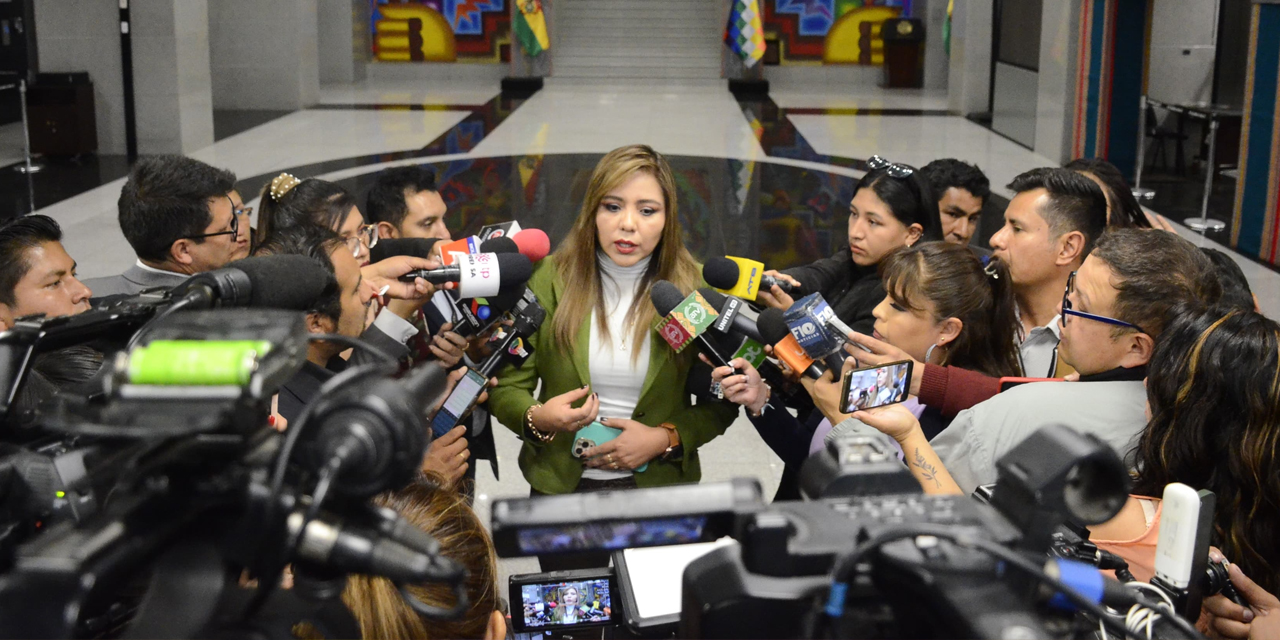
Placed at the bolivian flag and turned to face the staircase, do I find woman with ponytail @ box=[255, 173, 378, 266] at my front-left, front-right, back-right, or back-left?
back-right

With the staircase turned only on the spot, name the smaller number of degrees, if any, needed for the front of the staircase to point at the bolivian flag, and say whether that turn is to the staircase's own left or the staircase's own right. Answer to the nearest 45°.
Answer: approximately 45° to the staircase's own right

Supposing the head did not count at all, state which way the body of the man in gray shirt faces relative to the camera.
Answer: to the viewer's left

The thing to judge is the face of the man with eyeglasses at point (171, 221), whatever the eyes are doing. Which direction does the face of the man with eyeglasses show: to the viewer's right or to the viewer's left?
to the viewer's right

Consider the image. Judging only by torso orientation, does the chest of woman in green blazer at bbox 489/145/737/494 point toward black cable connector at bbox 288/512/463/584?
yes

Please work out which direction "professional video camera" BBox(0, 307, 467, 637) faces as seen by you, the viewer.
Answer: facing away from the viewer and to the right of the viewer

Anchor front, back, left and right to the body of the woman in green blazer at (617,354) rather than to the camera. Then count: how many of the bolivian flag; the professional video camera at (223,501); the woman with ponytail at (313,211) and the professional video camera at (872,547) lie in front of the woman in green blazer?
2

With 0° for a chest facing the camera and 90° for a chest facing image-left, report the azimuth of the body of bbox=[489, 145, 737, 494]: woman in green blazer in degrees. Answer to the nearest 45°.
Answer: approximately 0°

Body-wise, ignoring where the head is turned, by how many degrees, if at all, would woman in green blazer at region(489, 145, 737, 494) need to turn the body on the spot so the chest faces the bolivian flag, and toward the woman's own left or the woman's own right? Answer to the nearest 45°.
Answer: approximately 180°

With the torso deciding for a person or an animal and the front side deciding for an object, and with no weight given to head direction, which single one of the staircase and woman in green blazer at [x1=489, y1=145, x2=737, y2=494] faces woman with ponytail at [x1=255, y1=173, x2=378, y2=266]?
the staircase
